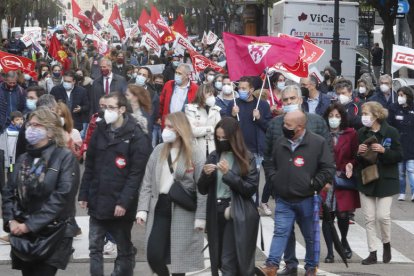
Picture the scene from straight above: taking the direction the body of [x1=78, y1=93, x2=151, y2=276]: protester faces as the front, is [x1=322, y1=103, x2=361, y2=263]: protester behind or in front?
behind

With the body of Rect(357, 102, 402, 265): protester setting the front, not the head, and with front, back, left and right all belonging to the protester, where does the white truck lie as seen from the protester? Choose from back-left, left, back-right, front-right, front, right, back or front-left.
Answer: back-right

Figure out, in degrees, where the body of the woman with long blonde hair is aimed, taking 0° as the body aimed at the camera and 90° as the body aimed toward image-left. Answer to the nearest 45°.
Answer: approximately 45°

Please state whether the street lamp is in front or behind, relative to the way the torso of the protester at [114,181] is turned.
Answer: behind

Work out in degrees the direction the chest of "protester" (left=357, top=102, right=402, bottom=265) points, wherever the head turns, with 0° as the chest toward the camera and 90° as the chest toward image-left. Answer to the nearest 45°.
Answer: approximately 45°

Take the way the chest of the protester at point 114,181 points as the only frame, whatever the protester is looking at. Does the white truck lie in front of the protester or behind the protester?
behind

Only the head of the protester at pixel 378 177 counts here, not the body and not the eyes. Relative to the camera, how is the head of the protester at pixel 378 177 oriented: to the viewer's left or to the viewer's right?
to the viewer's left
